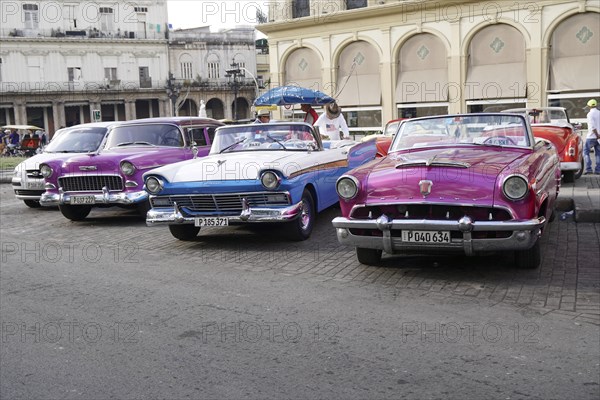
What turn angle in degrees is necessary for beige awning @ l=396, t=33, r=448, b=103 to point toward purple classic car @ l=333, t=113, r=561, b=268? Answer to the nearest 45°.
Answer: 0° — it already faces it

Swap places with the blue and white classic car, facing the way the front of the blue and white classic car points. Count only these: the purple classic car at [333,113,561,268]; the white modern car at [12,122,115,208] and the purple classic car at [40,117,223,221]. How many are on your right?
2

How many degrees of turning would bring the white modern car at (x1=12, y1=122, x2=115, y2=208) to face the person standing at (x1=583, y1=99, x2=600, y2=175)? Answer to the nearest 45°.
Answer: approximately 135° to its left

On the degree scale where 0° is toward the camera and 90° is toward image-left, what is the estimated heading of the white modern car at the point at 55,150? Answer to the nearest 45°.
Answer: approximately 45°

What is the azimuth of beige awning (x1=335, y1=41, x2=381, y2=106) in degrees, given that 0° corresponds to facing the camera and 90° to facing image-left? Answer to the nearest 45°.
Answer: approximately 0°

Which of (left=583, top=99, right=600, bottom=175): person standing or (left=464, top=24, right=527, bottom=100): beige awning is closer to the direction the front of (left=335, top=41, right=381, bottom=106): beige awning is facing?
the person standing

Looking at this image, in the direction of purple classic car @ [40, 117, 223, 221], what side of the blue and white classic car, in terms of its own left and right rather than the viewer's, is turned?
right
